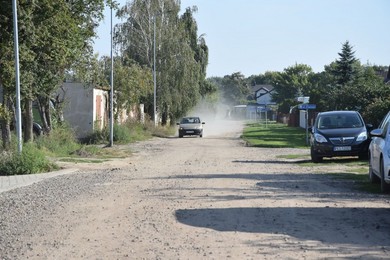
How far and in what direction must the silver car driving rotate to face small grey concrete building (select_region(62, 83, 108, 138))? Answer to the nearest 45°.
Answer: approximately 45° to its right

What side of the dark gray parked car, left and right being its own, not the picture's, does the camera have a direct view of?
front

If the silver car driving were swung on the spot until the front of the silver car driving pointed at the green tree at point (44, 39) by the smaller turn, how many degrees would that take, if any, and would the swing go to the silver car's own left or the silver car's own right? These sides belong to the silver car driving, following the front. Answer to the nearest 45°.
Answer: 0° — it already faces it

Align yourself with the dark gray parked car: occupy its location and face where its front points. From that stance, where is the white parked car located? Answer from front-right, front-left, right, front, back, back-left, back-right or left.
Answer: front

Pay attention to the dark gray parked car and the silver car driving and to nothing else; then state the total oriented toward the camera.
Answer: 2

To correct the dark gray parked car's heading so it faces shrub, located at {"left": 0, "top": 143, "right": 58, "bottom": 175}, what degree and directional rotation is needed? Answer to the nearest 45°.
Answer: approximately 45° to its right

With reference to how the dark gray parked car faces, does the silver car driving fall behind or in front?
behind

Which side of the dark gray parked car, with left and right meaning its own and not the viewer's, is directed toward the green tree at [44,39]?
right

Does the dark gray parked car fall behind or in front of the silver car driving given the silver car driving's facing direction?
in front

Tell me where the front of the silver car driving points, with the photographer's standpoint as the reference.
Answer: facing the viewer
